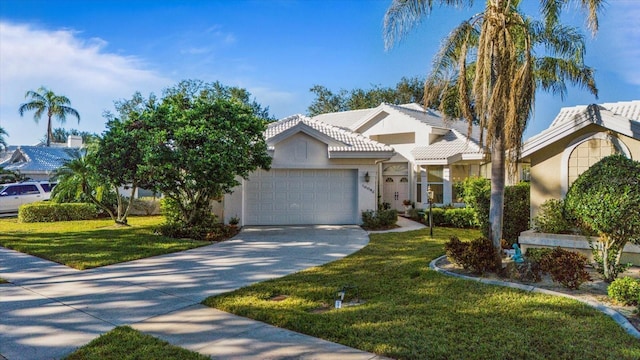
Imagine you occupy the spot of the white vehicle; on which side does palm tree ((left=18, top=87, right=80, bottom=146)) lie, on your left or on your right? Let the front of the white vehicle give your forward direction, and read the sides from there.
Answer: on your right

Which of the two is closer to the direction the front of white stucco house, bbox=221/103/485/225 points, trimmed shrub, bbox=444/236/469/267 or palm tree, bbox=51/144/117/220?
the trimmed shrub

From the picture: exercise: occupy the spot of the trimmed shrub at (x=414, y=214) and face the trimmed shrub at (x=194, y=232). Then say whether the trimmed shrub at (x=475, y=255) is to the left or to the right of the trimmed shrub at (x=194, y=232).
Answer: left

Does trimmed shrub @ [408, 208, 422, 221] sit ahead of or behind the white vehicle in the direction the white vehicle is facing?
behind

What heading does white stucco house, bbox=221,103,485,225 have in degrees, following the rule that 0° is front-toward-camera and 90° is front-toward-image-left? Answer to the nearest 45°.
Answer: approximately 0°

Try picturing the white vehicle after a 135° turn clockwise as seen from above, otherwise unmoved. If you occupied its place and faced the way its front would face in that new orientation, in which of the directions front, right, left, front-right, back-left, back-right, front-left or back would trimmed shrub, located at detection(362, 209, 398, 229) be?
right

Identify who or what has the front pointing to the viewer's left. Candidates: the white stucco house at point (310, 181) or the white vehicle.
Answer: the white vehicle

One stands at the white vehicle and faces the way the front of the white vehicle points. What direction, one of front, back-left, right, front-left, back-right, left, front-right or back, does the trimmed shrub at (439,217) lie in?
back-left

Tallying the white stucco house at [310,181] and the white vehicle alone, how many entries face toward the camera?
1

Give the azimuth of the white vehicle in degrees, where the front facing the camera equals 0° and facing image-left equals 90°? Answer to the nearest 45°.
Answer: approximately 90°
